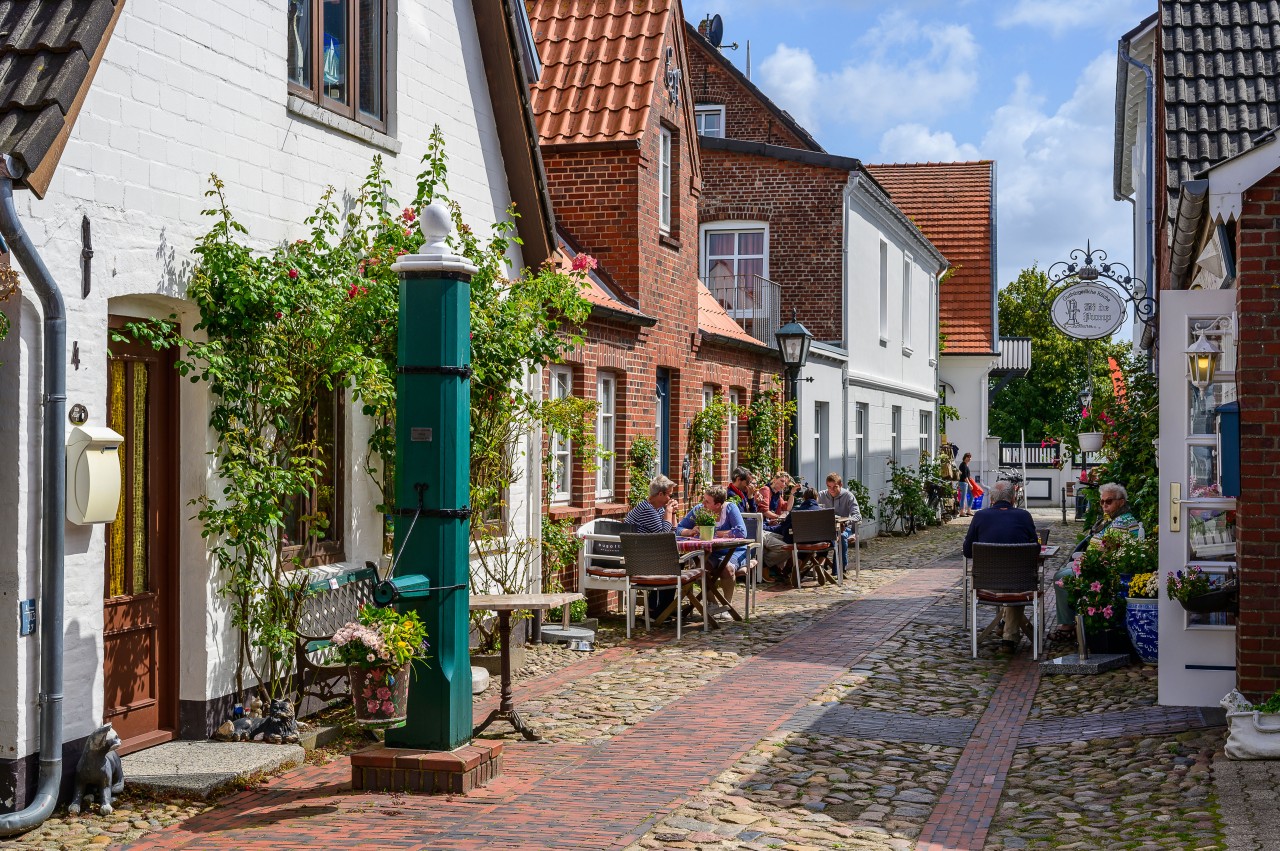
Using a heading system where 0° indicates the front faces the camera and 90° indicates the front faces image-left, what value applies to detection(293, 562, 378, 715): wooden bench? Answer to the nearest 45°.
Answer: approximately 315°

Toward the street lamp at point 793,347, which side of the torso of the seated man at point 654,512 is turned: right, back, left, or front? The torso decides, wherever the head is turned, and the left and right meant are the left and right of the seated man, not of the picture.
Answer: left

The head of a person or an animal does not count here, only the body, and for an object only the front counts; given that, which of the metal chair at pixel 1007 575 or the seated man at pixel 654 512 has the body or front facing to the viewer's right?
the seated man

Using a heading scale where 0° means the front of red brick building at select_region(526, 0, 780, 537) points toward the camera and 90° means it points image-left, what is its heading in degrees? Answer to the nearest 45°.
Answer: approximately 315°

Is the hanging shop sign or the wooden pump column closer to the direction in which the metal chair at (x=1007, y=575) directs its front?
the hanging shop sign

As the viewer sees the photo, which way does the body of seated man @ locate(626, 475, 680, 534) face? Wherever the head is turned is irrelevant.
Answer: to the viewer's right

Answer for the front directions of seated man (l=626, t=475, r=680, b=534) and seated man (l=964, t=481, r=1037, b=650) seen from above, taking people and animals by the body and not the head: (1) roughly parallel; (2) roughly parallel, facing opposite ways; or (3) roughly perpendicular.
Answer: roughly perpendicular

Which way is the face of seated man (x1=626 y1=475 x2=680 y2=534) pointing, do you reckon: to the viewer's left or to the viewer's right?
to the viewer's right

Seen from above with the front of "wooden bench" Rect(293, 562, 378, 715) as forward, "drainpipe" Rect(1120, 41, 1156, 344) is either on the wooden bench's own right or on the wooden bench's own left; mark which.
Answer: on the wooden bench's own left

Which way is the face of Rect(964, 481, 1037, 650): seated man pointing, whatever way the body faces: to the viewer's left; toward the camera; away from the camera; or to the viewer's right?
away from the camera

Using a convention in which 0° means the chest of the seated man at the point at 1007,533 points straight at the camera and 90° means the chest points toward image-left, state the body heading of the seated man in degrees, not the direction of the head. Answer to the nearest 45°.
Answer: approximately 180°

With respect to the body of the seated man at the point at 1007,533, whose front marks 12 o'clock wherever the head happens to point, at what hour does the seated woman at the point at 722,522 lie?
The seated woman is roughly at 10 o'clock from the seated man.
